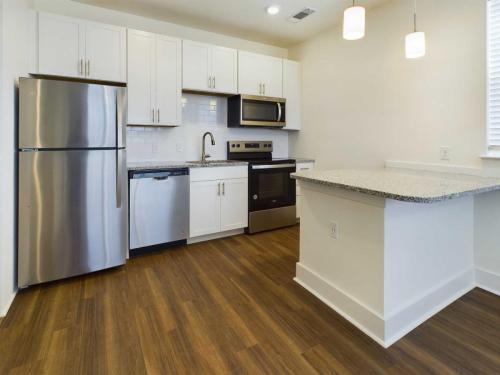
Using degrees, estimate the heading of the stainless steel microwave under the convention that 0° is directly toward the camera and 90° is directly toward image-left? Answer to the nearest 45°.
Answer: approximately 315°

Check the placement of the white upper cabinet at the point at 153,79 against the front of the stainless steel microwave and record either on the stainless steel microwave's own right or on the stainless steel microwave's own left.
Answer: on the stainless steel microwave's own right

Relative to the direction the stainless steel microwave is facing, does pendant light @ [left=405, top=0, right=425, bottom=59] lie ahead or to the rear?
ahead

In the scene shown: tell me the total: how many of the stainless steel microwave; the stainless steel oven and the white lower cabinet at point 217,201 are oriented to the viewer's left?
0

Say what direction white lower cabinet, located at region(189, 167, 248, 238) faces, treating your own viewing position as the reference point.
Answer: facing the viewer and to the right of the viewer

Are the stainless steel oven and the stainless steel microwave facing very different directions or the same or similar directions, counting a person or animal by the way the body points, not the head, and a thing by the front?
same or similar directions

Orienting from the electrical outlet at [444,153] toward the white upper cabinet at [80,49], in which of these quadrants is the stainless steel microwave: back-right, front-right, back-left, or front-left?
front-right

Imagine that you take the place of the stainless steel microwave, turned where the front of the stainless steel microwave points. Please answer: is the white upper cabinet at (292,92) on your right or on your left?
on your left

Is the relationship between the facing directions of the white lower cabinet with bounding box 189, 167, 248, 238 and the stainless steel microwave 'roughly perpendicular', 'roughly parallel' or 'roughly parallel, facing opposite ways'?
roughly parallel

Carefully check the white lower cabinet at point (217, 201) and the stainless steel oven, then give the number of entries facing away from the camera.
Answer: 0
